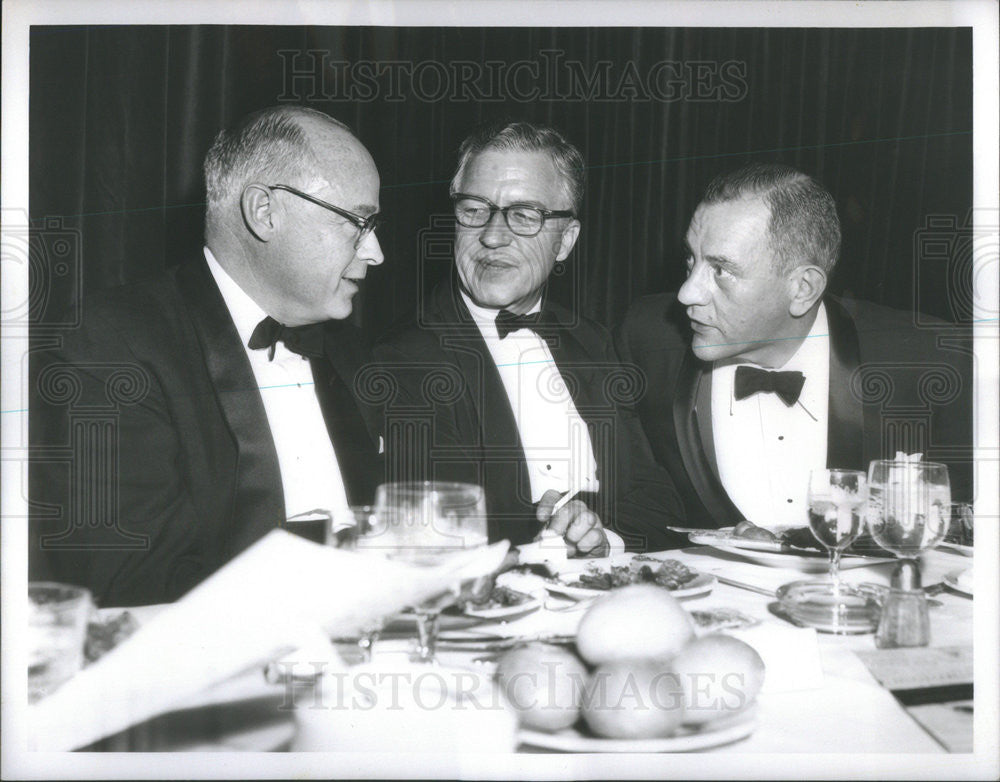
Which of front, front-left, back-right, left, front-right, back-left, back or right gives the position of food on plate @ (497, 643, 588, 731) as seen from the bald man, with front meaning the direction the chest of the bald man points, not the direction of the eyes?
front

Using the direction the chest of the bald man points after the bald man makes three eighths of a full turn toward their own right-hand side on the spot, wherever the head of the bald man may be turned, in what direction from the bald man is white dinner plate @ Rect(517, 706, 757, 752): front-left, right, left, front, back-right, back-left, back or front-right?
back-left

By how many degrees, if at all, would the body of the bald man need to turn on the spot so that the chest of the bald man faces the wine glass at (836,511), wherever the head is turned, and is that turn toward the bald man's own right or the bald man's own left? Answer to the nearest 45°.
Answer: approximately 45° to the bald man's own left

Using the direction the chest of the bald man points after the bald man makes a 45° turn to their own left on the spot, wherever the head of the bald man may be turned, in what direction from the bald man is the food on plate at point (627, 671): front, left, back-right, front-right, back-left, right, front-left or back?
front-right

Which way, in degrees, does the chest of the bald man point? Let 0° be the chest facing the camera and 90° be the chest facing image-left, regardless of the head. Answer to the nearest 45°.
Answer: approximately 315°

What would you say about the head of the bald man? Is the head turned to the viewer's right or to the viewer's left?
to the viewer's right

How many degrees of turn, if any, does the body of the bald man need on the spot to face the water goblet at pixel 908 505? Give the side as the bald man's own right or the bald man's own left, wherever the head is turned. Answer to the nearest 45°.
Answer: approximately 45° to the bald man's own left

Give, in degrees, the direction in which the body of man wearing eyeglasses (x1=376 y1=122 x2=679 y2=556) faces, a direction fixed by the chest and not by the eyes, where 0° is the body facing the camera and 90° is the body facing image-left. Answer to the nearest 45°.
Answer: approximately 0°

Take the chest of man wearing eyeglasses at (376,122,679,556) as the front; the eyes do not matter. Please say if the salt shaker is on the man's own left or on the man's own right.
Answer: on the man's own left
